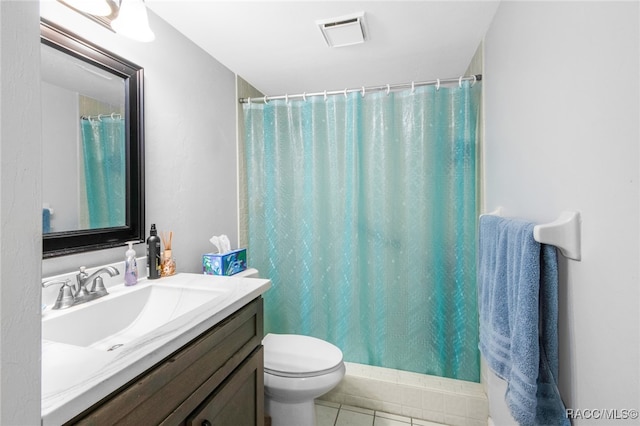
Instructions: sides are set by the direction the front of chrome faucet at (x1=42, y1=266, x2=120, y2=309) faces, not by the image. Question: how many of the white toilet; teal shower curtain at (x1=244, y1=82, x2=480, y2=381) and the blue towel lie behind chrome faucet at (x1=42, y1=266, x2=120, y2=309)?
0

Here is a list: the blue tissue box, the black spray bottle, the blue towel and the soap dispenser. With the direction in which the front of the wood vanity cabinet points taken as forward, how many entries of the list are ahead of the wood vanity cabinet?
1

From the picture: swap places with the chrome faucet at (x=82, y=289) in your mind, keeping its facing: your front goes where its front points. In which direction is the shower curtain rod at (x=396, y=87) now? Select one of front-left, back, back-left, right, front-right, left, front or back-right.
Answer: front-left

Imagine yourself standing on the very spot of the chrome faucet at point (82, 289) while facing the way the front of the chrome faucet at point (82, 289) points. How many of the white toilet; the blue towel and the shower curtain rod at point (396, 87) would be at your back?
0

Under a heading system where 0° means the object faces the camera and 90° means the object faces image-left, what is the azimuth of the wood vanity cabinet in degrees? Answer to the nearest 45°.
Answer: approximately 315°

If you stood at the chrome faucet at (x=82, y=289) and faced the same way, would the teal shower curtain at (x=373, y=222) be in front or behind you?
in front

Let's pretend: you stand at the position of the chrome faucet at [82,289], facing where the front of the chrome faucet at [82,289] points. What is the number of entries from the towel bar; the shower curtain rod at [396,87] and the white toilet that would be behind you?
0

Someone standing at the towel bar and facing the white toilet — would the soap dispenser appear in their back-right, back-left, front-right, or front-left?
front-left

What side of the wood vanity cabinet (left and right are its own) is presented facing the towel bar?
front

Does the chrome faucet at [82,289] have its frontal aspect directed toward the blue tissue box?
no

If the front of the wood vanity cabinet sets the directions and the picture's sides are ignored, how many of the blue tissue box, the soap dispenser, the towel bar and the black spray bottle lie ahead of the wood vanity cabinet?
1

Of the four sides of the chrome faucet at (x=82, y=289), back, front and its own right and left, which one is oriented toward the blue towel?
front
